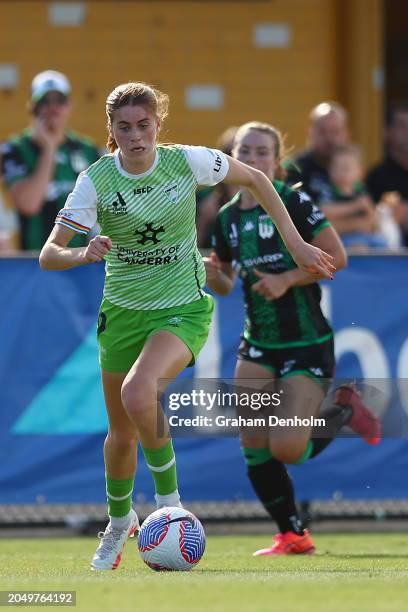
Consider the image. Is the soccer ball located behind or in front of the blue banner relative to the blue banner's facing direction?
in front

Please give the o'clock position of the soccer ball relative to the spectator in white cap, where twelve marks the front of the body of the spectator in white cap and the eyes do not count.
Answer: The soccer ball is roughly at 12 o'clock from the spectator in white cap.

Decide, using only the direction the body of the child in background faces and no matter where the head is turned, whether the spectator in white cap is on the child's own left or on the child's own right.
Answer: on the child's own right

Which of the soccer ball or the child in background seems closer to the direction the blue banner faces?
the soccer ball

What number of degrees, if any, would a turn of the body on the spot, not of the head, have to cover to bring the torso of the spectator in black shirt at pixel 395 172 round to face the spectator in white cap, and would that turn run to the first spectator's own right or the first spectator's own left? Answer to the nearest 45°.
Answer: approximately 45° to the first spectator's own right

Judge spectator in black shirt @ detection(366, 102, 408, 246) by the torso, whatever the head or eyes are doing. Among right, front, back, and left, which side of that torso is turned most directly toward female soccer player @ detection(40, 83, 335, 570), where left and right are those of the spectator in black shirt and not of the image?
front

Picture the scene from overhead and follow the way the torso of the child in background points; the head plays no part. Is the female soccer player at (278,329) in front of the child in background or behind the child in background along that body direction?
in front
